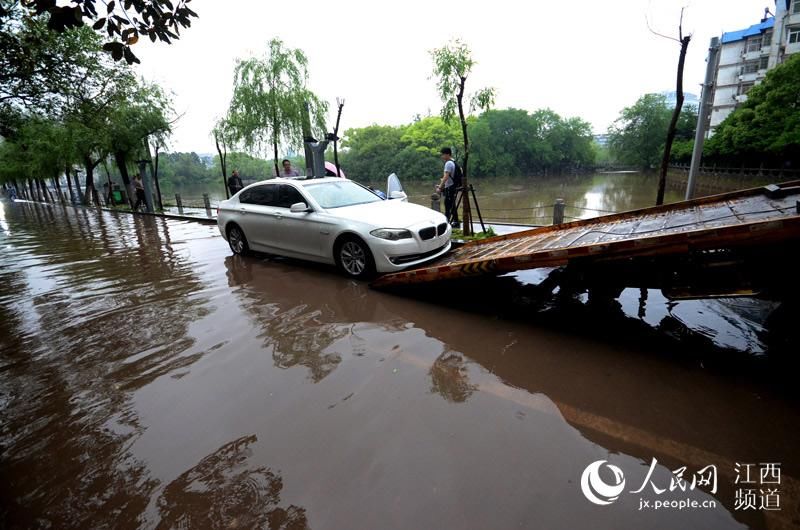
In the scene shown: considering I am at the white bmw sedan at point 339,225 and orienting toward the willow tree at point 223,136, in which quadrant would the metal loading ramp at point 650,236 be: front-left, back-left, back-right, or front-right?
back-right

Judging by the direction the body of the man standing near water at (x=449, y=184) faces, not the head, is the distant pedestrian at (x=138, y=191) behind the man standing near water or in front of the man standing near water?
in front

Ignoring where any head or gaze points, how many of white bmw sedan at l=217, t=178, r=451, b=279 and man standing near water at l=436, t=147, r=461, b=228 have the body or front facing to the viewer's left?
1

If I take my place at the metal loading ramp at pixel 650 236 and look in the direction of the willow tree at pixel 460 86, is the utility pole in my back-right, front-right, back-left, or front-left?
front-right

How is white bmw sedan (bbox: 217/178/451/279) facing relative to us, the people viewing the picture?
facing the viewer and to the right of the viewer

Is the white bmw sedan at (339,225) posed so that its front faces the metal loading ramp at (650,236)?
yes

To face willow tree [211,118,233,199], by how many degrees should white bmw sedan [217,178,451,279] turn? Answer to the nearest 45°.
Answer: approximately 135° to its left

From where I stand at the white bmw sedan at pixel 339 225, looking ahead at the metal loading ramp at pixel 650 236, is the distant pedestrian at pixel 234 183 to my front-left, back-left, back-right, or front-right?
back-left

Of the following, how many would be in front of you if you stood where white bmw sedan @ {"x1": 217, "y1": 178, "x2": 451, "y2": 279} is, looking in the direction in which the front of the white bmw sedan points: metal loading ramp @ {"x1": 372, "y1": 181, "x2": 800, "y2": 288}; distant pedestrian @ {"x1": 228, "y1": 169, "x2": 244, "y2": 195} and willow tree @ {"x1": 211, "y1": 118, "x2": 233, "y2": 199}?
1

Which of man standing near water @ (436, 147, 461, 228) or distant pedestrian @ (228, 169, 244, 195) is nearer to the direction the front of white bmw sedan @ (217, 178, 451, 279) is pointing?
the man standing near water

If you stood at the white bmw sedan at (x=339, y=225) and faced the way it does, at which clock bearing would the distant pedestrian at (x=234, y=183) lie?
The distant pedestrian is roughly at 7 o'clock from the white bmw sedan.

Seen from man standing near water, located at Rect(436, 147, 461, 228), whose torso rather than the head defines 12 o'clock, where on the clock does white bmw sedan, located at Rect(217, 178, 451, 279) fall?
The white bmw sedan is roughly at 10 o'clock from the man standing near water.

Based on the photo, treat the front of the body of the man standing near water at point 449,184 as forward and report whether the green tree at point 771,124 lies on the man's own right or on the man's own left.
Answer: on the man's own right

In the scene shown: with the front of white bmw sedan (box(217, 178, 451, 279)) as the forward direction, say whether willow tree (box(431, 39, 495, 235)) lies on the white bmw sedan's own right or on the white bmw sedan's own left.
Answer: on the white bmw sedan's own left

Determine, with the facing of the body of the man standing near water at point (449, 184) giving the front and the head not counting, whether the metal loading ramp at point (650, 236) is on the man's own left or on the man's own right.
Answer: on the man's own left

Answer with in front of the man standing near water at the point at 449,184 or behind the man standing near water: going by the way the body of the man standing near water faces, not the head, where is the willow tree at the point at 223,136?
in front

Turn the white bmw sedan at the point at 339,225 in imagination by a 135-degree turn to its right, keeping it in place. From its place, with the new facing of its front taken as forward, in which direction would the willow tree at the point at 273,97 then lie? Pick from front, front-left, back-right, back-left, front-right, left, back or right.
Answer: right

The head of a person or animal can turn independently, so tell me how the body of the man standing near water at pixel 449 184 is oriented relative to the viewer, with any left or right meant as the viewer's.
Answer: facing to the left of the viewer

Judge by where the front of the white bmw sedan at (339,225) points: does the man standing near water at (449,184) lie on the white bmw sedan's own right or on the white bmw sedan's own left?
on the white bmw sedan's own left
